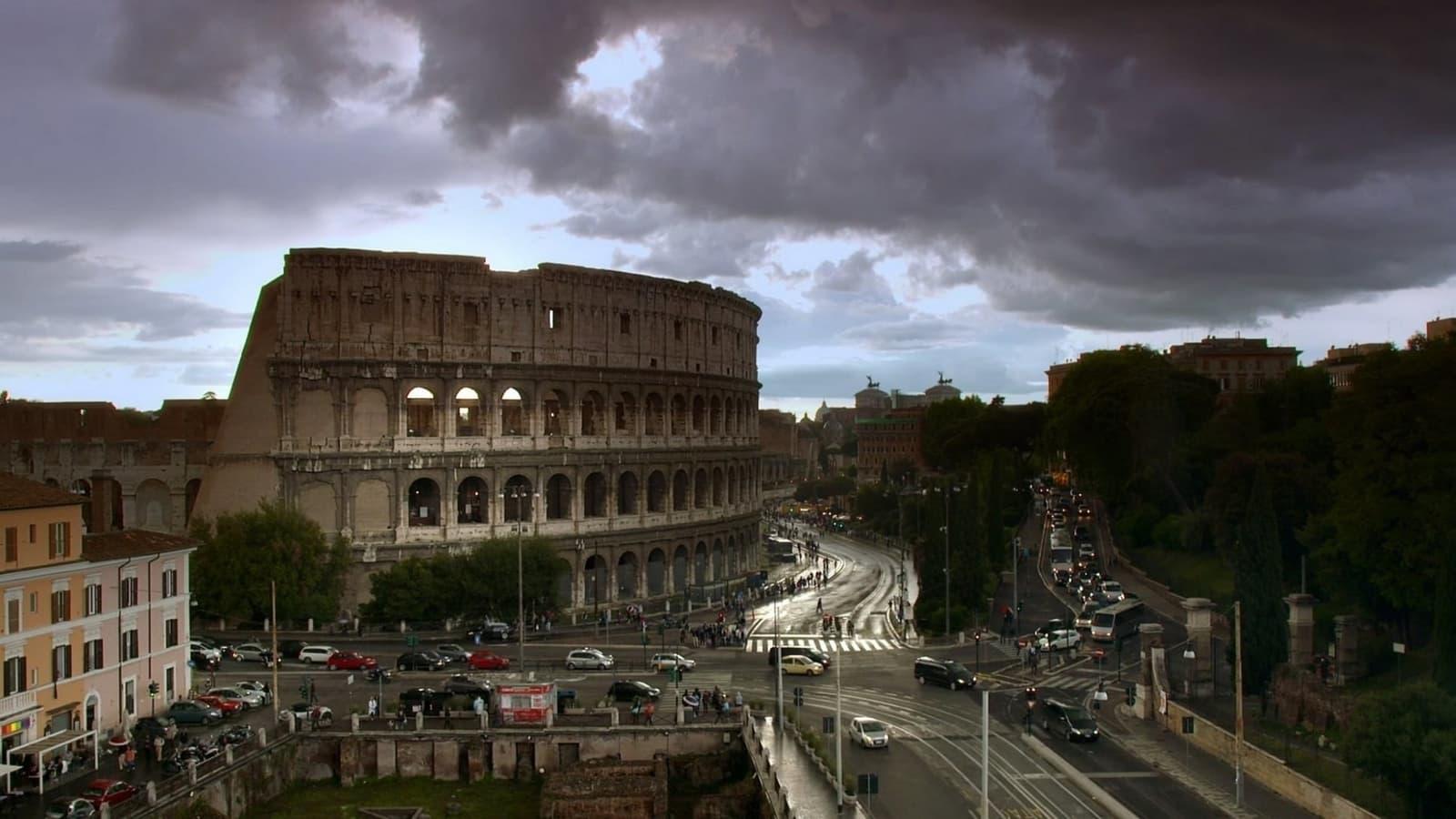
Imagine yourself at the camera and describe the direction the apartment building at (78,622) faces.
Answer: facing the viewer and to the right of the viewer

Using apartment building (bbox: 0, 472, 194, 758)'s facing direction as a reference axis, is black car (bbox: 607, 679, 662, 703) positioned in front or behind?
in front

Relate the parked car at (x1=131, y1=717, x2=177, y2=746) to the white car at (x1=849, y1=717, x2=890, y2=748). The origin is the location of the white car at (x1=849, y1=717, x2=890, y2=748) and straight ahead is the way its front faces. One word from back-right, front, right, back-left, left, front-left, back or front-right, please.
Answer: back-right

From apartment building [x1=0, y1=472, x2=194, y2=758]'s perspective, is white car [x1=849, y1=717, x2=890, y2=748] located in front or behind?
in front

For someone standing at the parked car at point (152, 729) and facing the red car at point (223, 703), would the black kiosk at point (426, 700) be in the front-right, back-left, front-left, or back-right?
front-right

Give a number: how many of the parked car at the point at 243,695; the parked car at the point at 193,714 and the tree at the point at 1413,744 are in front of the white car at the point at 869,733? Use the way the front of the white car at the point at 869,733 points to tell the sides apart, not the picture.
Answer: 1

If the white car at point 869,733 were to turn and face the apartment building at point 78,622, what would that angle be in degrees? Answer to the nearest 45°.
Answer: approximately 135° to its right

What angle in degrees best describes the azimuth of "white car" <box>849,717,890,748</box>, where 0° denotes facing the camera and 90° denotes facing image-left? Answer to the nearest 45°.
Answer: approximately 315°
